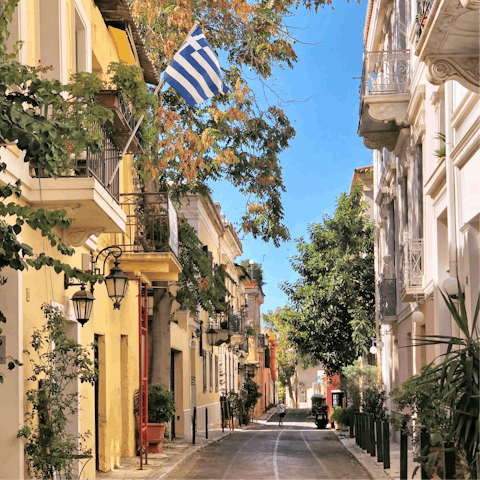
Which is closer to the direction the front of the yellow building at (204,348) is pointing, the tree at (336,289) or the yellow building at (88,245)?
the tree

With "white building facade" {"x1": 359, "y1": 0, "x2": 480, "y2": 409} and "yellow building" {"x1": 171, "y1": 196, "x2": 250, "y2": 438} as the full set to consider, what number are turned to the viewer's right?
1

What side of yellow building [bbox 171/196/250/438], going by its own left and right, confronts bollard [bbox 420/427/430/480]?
right

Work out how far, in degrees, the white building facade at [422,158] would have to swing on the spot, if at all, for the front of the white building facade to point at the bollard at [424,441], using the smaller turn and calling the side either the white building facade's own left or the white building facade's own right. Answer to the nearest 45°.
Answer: approximately 90° to the white building facade's own left

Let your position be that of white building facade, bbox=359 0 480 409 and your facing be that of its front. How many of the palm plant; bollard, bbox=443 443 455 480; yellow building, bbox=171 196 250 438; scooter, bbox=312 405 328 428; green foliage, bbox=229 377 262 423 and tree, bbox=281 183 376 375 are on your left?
2

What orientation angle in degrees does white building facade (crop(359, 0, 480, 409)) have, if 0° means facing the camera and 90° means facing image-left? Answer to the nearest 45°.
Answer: approximately 90°

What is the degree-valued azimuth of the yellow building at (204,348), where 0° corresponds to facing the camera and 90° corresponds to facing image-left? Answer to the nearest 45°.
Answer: approximately 270°

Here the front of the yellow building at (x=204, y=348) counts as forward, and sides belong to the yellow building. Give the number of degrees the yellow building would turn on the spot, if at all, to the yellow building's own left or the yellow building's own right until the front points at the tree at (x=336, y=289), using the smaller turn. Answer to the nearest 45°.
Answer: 0° — it already faces it

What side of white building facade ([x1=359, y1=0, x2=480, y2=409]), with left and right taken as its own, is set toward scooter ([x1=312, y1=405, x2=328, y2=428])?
right

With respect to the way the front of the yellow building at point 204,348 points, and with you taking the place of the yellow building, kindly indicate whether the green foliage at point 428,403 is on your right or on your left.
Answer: on your right

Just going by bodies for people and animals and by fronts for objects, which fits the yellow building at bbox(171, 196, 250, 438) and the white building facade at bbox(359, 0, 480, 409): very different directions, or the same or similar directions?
very different directions
